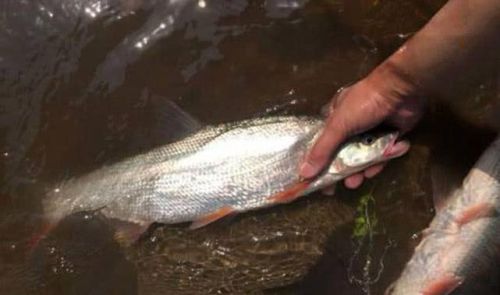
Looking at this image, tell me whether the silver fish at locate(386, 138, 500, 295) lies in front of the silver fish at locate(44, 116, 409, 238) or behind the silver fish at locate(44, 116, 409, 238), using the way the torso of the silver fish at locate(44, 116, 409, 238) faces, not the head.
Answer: in front

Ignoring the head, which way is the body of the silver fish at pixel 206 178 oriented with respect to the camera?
to the viewer's right
